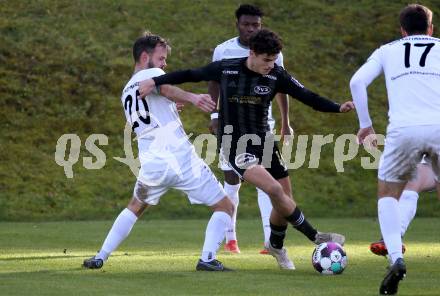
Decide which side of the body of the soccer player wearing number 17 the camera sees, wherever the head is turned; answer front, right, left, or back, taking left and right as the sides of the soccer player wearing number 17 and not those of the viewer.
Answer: back

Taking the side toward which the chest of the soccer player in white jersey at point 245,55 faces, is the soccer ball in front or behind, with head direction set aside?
in front

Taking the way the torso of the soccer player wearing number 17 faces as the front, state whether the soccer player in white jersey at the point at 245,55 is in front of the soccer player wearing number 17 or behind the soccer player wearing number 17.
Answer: in front

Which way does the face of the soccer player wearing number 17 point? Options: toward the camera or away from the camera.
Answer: away from the camera

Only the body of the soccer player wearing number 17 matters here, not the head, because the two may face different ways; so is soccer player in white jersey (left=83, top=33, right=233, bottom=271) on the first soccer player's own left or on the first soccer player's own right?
on the first soccer player's own left

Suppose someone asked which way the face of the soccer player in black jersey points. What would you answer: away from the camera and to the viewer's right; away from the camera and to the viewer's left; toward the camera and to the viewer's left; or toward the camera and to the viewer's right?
toward the camera and to the viewer's right

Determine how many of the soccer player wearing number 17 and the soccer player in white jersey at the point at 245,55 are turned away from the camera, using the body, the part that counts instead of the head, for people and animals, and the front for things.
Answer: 1

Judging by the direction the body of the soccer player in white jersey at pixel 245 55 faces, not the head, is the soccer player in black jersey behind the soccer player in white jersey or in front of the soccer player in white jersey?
in front

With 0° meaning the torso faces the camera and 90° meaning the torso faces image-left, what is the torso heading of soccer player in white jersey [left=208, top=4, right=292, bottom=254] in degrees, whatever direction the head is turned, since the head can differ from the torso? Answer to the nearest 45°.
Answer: approximately 0°

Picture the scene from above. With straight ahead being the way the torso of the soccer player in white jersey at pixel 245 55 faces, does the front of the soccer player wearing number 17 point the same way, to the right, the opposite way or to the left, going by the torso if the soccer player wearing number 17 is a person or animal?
the opposite way

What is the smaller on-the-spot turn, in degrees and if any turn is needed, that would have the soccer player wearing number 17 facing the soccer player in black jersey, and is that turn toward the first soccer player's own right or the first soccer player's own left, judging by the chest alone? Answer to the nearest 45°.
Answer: approximately 45° to the first soccer player's own left
